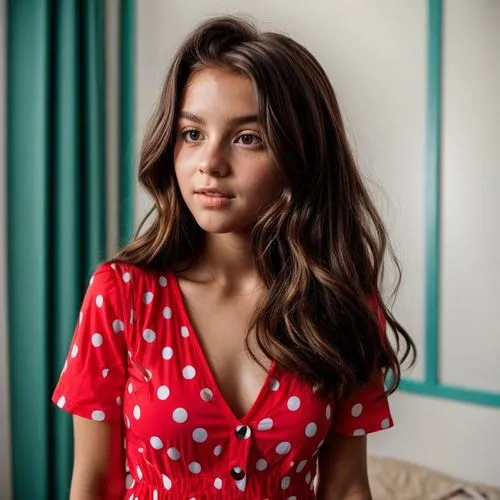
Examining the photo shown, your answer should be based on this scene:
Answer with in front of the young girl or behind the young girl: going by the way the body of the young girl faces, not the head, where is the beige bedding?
behind

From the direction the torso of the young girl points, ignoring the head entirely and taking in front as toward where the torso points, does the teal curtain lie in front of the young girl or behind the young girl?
behind

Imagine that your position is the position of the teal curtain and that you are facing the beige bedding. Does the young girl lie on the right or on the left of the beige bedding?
right

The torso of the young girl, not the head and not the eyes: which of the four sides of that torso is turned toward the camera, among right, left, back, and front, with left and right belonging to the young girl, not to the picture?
front

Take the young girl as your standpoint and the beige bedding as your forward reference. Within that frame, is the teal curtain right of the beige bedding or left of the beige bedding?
left

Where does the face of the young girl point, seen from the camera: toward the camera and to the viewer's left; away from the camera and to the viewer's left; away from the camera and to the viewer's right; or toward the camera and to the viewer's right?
toward the camera and to the viewer's left
